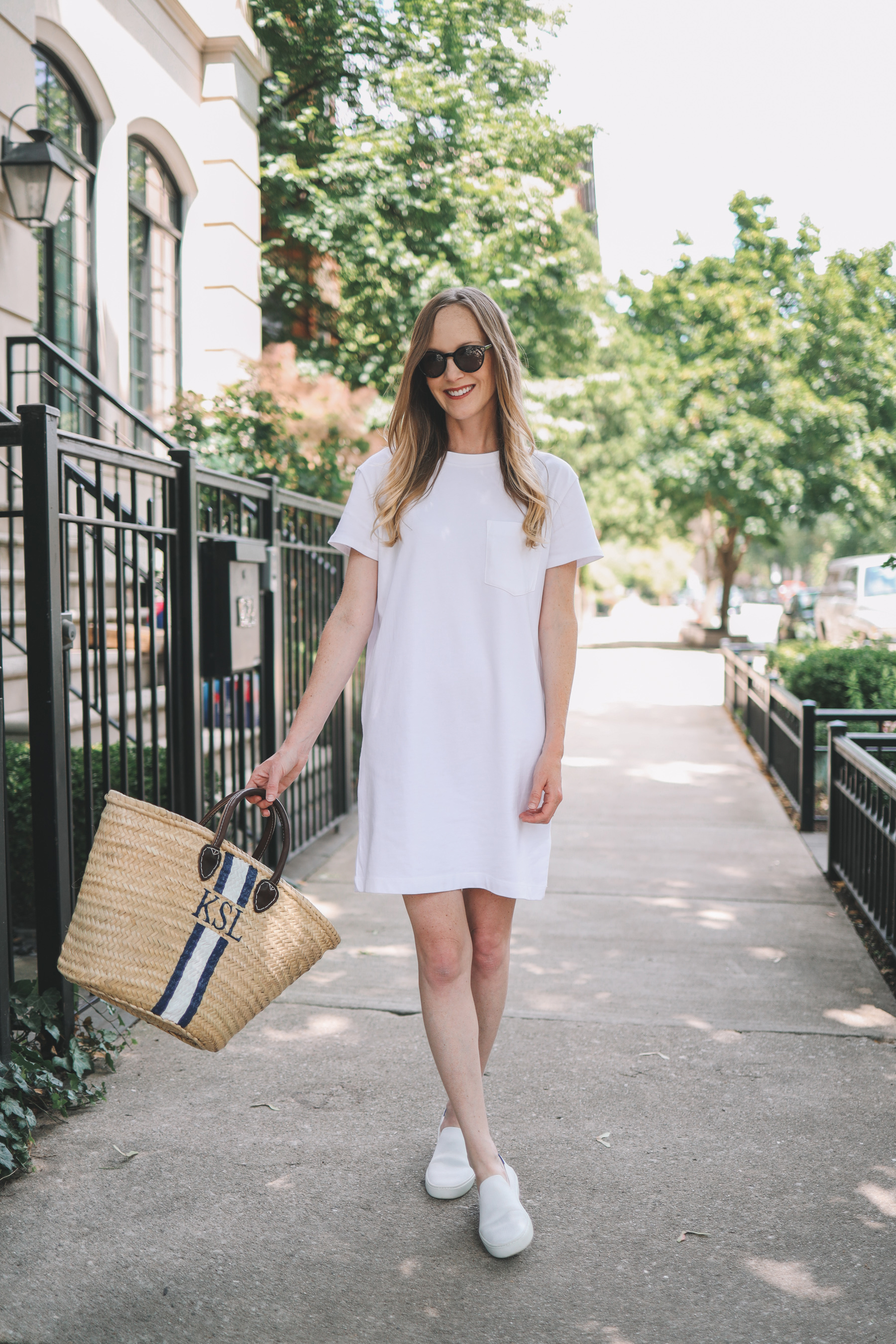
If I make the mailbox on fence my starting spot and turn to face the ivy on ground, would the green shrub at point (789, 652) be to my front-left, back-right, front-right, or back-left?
back-left

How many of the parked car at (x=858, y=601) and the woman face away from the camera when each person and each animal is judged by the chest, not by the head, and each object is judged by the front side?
0

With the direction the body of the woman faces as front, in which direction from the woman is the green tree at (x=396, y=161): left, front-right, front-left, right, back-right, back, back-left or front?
back
